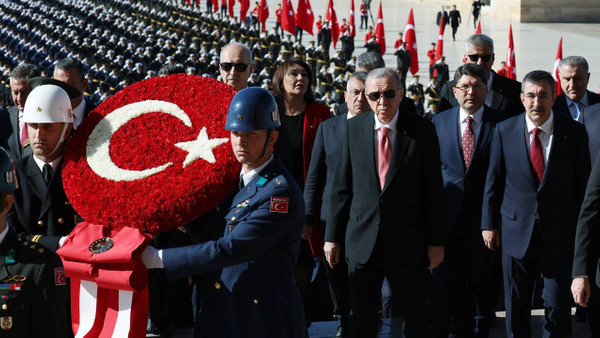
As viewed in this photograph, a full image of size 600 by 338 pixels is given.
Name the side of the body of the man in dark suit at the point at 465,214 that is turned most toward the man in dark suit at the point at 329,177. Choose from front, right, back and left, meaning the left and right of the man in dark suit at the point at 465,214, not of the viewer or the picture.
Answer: right

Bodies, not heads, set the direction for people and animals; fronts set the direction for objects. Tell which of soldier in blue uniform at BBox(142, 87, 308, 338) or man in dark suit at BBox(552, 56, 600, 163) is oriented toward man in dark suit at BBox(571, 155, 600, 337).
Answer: man in dark suit at BBox(552, 56, 600, 163)

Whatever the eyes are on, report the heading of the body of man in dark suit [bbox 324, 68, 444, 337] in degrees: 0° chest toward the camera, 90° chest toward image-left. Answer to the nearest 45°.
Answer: approximately 0°

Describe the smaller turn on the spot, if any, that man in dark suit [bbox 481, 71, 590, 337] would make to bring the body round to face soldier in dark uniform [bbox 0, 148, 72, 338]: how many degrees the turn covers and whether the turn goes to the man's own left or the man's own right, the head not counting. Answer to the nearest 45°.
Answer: approximately 45° to the man's own right

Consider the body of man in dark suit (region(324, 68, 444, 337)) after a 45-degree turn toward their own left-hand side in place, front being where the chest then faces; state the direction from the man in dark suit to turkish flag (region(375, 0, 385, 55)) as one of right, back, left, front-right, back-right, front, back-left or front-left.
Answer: back-left
